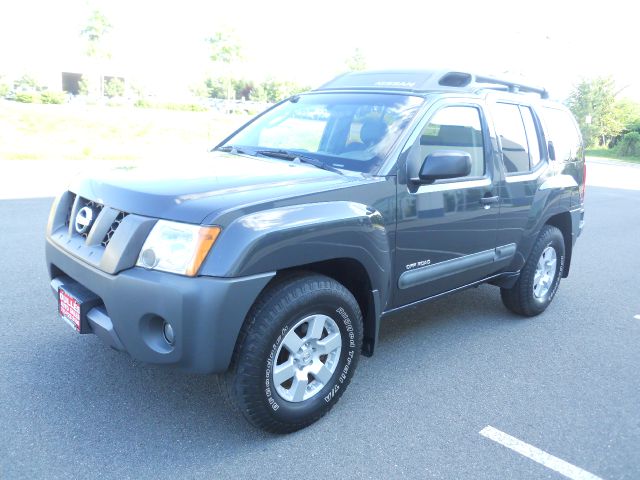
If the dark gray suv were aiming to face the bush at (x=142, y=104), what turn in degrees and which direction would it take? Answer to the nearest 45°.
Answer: approximately 135° to its right

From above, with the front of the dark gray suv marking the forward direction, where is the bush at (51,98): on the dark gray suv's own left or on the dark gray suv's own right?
on the dark gray suv's own right

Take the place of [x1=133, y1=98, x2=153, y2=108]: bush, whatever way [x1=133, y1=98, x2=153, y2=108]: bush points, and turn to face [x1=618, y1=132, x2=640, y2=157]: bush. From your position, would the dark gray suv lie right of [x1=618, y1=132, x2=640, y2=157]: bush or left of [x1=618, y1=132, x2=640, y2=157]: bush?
right

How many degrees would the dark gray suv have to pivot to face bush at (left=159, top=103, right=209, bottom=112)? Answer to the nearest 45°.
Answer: approximately 135° to its right

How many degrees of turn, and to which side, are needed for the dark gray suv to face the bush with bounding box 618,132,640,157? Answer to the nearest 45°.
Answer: approximately 180°

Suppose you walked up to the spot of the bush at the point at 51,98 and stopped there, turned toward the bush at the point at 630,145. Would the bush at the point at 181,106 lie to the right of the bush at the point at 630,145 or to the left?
left

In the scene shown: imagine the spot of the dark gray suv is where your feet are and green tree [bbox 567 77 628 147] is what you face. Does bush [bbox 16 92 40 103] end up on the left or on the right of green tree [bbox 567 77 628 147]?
left

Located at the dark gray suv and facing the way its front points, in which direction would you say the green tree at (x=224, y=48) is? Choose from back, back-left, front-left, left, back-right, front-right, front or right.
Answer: back-right

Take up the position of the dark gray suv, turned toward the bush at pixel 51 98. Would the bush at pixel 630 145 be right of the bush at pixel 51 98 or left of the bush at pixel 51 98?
right

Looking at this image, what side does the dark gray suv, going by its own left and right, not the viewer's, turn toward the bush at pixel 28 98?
right

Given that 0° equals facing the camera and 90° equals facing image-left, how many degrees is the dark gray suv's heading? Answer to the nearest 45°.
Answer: approximately 45°
